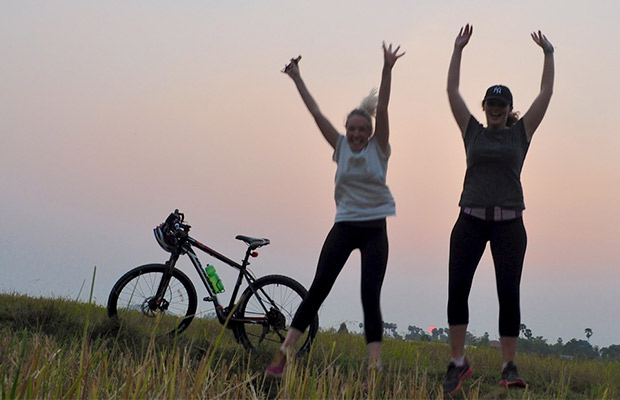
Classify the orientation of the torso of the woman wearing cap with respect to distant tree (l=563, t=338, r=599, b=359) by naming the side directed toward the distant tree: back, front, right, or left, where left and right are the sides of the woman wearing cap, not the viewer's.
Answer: back

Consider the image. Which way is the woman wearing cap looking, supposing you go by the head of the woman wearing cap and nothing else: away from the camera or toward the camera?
toward the camera

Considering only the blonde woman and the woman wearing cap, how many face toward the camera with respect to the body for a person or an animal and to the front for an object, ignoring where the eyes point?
2

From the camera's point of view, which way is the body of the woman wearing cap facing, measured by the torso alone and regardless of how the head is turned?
toward the camera

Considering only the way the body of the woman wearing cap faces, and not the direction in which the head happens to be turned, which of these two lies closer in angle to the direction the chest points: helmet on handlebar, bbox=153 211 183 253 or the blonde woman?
the blonde woman

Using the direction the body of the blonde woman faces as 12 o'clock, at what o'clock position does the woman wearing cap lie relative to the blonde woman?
The woman wearing cap is roughly at 9 o'clock from the blonde woman.

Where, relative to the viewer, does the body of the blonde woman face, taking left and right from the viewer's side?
facing the viewer

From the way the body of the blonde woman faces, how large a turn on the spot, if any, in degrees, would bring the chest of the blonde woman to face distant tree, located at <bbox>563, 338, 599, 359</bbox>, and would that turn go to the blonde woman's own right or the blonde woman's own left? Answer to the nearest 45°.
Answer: approximately 135° to the blonde woman's own left

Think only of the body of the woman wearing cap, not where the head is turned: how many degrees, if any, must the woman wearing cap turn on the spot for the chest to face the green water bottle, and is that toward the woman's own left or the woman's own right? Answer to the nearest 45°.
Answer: approximately 135° to the woman's own right

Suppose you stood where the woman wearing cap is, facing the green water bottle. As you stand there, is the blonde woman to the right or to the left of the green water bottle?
left

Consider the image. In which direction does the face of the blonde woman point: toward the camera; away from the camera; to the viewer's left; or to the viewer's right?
toward the camera

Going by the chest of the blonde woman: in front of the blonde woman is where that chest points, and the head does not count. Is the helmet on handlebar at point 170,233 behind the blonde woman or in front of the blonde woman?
behind

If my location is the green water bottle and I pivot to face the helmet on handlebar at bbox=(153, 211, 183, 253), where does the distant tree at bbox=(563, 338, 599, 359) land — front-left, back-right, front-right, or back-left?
back-right

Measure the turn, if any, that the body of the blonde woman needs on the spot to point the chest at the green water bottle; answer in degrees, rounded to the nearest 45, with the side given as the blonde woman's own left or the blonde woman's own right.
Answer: approximately 135° to the blonde woman's own right

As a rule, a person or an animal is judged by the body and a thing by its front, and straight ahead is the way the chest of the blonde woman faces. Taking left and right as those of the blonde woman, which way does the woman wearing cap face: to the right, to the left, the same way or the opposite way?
the same way
